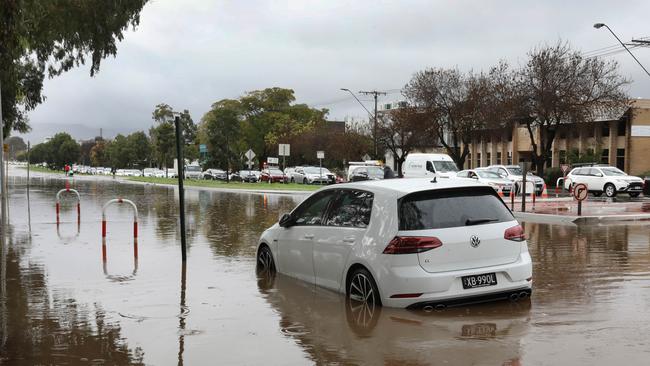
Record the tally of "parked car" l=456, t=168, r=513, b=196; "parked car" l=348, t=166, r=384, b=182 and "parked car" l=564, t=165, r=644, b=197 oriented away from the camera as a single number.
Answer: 0

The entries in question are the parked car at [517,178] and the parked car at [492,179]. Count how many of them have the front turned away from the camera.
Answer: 0

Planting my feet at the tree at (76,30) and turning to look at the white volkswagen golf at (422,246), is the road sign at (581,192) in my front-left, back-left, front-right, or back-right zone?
front-left

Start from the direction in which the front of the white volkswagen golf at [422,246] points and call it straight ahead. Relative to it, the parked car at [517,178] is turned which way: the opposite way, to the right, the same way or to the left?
the opposite way

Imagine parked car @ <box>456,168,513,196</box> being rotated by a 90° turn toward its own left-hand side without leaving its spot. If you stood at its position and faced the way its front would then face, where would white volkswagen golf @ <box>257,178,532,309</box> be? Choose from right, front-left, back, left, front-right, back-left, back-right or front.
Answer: back-right

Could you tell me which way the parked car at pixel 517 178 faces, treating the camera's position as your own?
facing the viewer and to the right of the viewer

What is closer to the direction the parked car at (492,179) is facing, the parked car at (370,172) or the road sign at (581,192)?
the road sign

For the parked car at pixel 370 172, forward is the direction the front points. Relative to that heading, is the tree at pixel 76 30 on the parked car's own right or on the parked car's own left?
on the parked car's own right

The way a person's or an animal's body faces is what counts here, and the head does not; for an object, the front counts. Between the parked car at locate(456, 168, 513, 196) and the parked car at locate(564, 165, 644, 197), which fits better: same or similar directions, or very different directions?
same or similar directions

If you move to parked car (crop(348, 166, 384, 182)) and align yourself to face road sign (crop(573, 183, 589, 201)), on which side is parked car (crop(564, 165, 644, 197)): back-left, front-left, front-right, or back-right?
front-left

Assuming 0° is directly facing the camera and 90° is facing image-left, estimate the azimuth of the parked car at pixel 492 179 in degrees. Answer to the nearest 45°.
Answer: approximately 315°

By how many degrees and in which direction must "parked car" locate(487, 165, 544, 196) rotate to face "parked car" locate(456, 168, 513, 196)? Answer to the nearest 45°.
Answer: approximately 90° to its right

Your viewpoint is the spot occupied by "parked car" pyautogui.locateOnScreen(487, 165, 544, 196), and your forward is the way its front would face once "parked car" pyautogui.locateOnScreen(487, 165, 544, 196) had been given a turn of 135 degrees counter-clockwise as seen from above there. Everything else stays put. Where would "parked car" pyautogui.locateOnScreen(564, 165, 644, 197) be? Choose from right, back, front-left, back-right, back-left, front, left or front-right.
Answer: right
